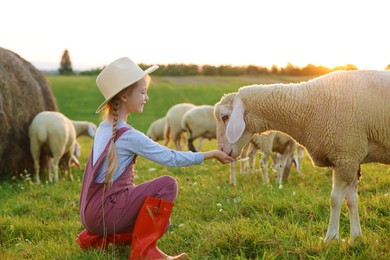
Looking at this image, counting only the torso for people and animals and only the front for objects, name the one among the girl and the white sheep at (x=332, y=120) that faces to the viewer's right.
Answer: the girl

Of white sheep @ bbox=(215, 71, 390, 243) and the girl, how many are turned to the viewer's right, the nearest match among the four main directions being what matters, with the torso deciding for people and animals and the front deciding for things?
1

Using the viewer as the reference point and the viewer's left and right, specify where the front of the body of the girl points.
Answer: facing to the right of the viewer

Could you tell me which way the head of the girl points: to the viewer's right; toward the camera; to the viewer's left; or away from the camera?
to the viewer's right

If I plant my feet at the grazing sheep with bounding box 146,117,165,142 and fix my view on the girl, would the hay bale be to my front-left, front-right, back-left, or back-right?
front-right

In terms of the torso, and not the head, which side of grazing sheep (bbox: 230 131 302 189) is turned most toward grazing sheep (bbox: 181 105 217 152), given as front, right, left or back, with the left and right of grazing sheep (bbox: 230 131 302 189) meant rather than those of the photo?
back

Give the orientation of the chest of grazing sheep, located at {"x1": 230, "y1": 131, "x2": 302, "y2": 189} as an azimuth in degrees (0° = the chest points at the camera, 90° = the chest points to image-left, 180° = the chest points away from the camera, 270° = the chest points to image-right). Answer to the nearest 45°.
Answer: approximately 315°

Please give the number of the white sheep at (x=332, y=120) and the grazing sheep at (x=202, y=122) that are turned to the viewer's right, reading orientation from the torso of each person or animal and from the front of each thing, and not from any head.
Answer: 1

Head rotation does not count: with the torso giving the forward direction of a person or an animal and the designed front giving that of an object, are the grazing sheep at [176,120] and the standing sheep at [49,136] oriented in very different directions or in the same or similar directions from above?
same or similar directions

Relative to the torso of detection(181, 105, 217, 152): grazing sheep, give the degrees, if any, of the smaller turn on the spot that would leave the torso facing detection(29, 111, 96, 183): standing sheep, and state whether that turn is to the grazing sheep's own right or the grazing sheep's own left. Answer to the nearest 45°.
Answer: approximately 135° to the grazing sheep's own right

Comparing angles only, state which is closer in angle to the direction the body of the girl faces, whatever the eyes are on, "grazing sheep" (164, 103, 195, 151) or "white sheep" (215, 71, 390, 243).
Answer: the white sheep

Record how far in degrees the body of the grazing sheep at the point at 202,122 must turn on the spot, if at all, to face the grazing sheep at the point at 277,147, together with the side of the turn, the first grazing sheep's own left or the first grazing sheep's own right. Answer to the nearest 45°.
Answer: approximately 90° to the first grazing sheep's own right
